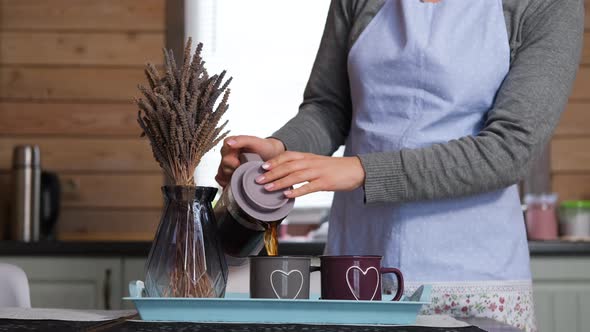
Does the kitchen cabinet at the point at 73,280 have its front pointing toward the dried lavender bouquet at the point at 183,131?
yes

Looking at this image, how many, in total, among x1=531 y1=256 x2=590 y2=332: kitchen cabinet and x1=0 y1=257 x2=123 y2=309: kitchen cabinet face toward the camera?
2

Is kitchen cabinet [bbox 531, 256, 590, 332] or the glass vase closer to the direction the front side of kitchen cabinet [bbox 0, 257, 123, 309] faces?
the glass vase

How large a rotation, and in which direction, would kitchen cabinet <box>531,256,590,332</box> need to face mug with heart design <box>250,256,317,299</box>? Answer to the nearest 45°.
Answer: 0° — it already faces it

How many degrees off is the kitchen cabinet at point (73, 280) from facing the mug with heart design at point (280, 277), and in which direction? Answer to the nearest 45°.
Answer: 0° — it already faces it

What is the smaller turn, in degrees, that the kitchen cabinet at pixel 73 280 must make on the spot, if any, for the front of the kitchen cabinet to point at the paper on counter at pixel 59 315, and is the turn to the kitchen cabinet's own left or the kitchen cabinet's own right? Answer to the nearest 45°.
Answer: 0° — it already faces it

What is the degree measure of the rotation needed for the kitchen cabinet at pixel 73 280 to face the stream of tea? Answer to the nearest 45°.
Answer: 0° — it already faces it

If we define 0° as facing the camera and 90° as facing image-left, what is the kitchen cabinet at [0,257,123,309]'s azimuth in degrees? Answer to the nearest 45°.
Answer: approximately 0°
